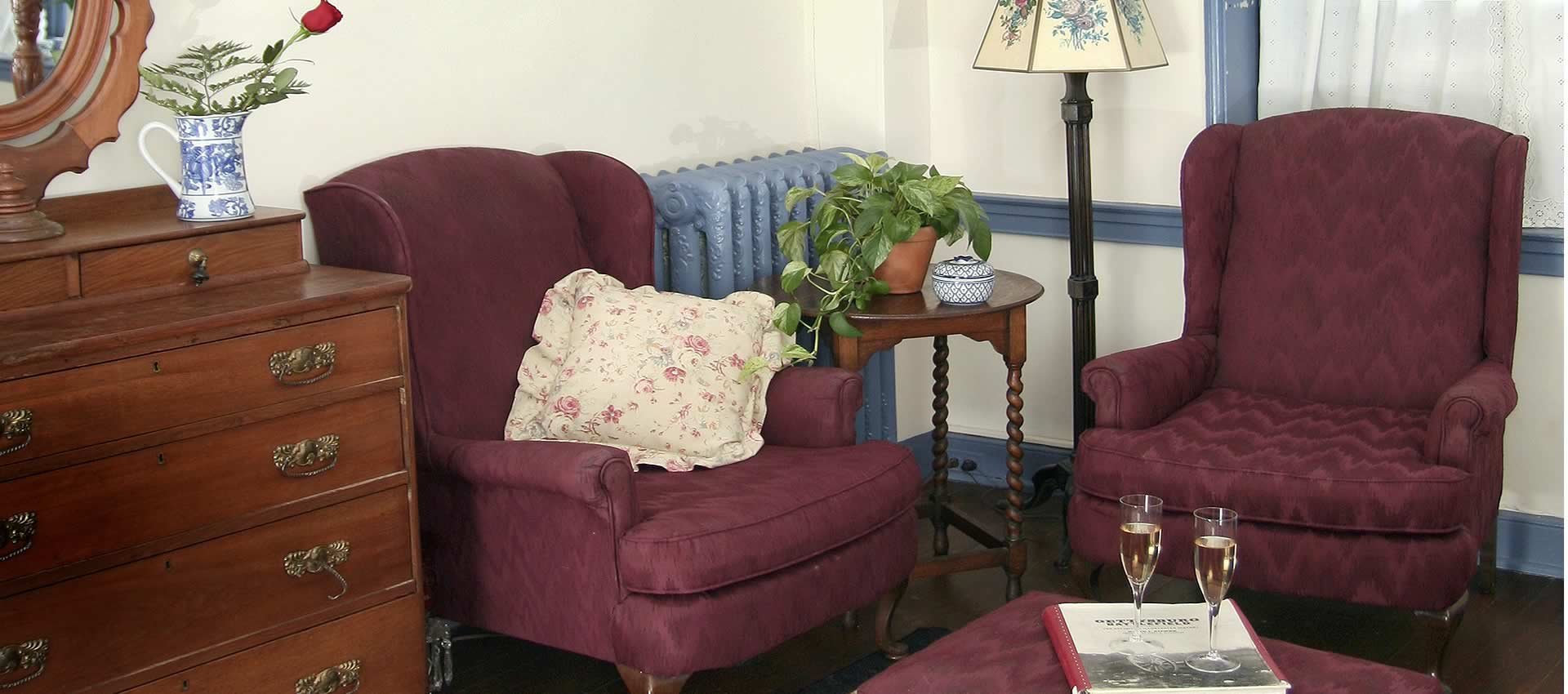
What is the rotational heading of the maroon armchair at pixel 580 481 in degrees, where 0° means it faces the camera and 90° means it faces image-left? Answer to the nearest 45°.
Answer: approximately 315°

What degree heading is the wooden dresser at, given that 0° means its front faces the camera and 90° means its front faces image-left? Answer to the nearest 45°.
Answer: approximately 315°

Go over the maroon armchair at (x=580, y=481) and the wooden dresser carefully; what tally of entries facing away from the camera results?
0

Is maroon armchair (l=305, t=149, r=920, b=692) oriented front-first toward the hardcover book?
yes

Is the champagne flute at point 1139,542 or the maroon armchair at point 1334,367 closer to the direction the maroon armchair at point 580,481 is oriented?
the champagne flute

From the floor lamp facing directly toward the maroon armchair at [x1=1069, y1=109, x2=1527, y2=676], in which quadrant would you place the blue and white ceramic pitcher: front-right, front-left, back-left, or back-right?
back-right

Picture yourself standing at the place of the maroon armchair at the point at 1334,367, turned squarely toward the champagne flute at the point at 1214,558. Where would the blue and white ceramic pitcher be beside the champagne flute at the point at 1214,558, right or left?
right

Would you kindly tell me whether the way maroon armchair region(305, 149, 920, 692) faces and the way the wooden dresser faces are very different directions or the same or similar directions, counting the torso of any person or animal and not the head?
same or similar directions

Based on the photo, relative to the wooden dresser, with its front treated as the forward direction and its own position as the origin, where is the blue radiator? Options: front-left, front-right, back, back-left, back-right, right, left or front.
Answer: left

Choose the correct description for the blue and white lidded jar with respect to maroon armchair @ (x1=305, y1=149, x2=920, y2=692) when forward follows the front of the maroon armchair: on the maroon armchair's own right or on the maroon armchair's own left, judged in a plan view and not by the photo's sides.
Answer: on the maroon armchair's own left

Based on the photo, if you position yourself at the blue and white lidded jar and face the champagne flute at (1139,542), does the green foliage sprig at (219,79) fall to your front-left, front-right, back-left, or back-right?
front-right

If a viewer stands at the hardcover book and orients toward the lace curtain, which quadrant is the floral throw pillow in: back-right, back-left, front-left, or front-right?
front-left
